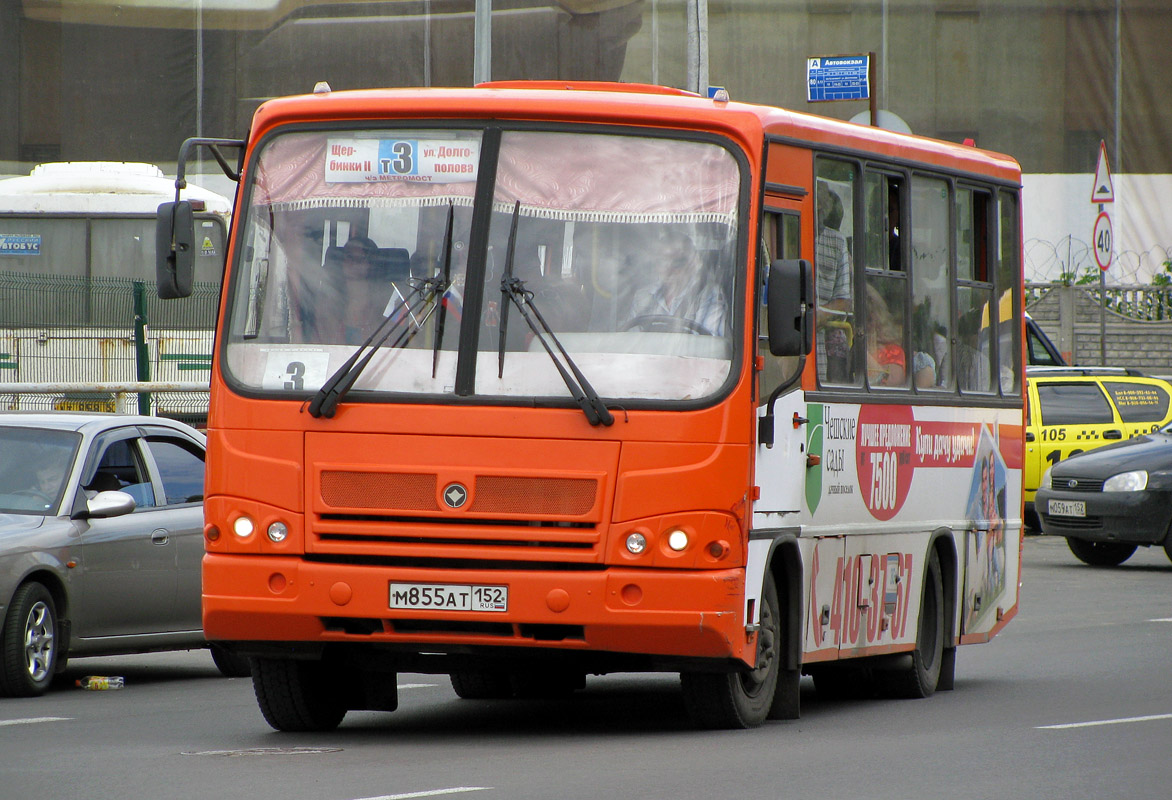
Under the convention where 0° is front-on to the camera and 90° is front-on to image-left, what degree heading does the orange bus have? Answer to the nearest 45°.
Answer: approximately 0°

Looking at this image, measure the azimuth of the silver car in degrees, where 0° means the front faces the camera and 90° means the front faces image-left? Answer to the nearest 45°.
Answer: approximately 45°

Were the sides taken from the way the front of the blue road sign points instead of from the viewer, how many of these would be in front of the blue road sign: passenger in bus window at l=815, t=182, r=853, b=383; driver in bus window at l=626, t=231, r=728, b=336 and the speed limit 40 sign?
2

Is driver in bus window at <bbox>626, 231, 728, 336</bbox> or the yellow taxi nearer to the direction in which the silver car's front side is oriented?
the driver in bus window

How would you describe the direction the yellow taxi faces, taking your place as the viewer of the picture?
facing to the left of the viewer
